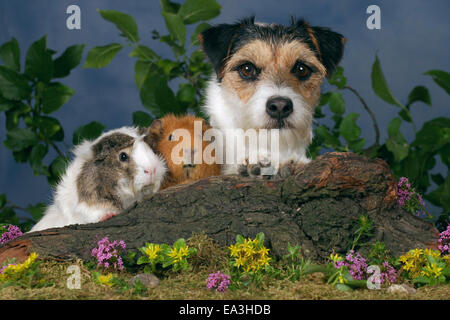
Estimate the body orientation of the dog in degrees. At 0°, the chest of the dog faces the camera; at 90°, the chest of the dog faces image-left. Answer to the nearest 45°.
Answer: approximately 0°

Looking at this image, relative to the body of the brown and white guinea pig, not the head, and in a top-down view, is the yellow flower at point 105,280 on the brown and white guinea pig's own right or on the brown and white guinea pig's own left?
on the brown and white guinea pig's own right

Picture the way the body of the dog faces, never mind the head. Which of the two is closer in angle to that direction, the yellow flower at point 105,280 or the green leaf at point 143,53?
the yellow flower

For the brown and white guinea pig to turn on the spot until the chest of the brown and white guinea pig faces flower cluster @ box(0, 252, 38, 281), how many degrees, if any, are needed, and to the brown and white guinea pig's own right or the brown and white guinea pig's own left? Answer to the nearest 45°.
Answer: approximately 90° to the brown and white guinea pig's own right
